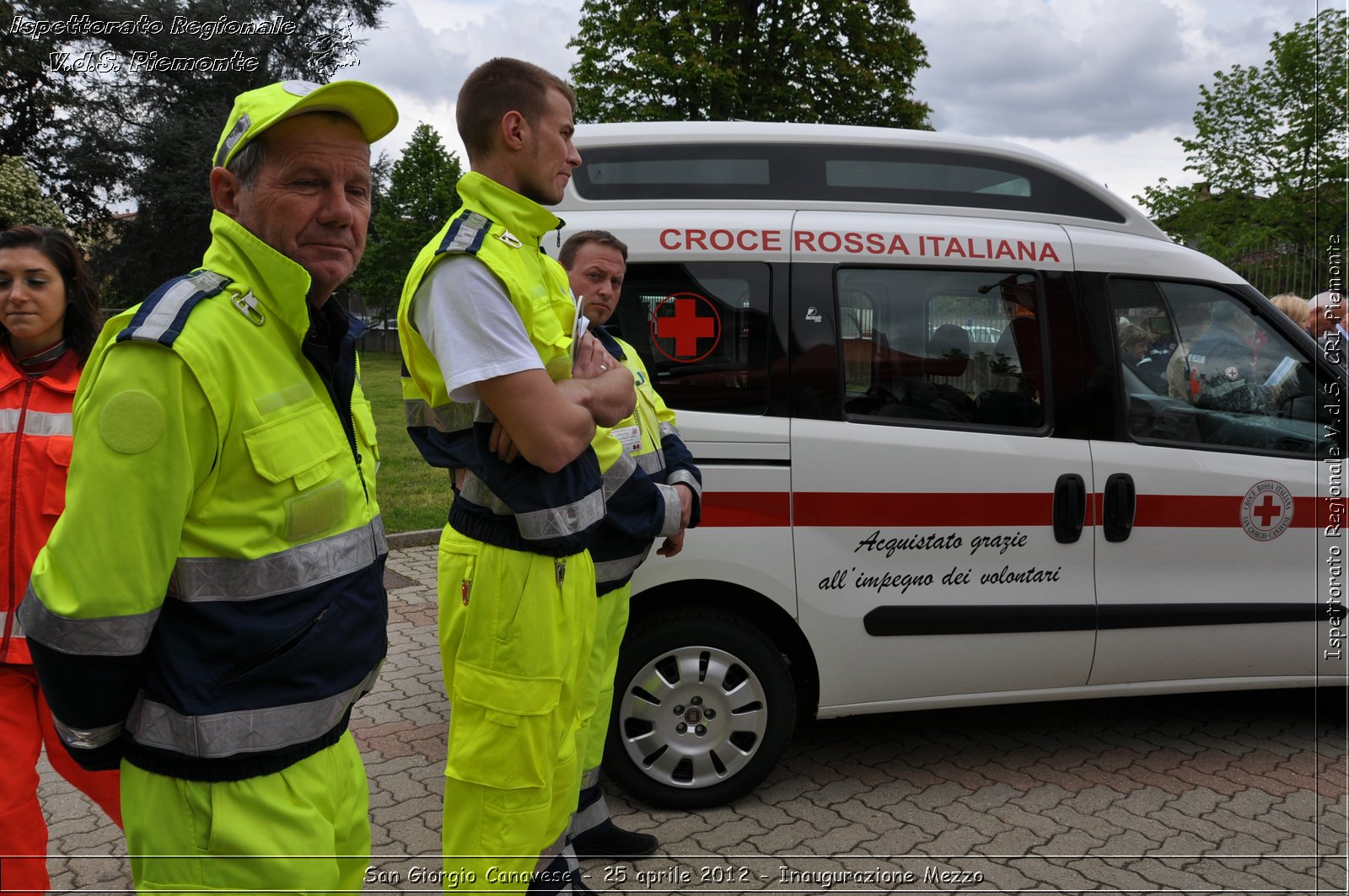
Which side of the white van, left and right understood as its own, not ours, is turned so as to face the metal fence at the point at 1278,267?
left

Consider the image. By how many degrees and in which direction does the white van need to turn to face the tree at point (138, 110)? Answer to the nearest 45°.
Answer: approximately 135° to its left

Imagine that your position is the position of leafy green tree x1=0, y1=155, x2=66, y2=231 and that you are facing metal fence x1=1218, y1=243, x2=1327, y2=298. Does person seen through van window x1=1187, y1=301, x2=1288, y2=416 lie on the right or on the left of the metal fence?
right

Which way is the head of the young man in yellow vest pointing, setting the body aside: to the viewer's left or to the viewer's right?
to the viewer's right

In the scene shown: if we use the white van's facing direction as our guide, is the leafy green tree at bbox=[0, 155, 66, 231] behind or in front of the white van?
behind

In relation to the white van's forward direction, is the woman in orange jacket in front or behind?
behind

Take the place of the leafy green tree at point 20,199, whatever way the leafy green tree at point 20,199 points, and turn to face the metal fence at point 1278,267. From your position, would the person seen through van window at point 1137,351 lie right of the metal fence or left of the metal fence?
right

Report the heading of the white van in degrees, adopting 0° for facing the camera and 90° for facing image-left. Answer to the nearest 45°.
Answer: approximately 270°

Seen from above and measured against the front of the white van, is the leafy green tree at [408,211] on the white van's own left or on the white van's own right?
on the white van's own left

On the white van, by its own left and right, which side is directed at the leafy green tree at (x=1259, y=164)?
left
